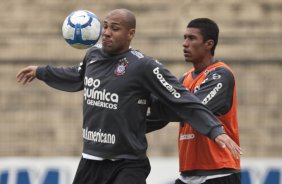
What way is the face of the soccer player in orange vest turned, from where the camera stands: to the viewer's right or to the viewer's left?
to the viewer's left

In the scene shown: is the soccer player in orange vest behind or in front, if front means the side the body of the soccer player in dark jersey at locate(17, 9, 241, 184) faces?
behind

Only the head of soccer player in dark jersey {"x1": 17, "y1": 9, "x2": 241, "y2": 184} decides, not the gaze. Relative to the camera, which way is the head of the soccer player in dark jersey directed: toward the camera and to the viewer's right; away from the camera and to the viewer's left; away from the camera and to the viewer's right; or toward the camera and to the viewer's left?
toward the camera and to the viewer's left

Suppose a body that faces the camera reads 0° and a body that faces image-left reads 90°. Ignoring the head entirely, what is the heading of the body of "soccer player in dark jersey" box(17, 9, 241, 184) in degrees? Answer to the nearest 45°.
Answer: approximately 45°
